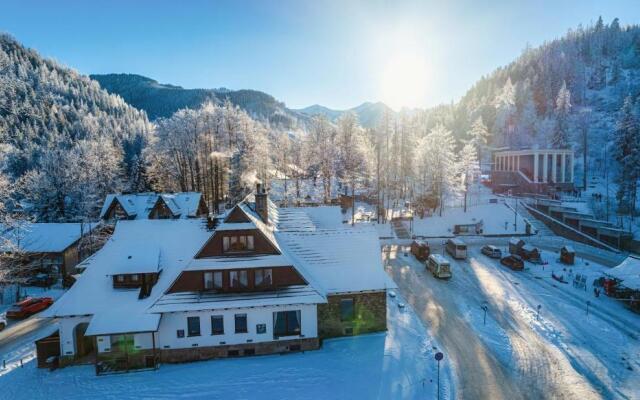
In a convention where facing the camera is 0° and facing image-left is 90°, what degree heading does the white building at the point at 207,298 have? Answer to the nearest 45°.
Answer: approximately 0°

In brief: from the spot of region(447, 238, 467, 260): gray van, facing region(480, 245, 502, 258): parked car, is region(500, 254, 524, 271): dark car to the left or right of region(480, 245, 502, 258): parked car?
right

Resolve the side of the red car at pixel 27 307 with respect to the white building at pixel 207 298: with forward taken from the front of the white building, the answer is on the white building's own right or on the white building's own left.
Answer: on the white building's own right

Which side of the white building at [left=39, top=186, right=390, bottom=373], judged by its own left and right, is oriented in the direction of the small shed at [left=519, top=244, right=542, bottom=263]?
left

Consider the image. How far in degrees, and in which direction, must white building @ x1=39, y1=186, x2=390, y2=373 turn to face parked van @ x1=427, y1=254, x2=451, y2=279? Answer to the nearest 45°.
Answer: approximately 90° to its left
